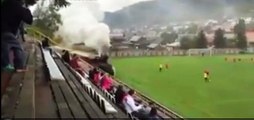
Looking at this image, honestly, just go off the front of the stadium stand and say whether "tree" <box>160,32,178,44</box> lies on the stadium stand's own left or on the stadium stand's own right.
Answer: on the stadium stand's own left

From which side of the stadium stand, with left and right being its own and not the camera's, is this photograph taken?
right

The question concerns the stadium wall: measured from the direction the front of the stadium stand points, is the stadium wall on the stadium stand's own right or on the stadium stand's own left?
on the stadium stand's own left

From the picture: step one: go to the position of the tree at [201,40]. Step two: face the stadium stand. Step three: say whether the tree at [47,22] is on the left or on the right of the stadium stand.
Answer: right

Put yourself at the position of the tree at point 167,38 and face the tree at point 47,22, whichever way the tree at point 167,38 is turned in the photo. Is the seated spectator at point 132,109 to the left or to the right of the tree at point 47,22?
left

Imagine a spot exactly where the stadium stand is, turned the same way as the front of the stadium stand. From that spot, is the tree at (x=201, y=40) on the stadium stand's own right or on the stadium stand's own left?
on the stadium stand's own left
